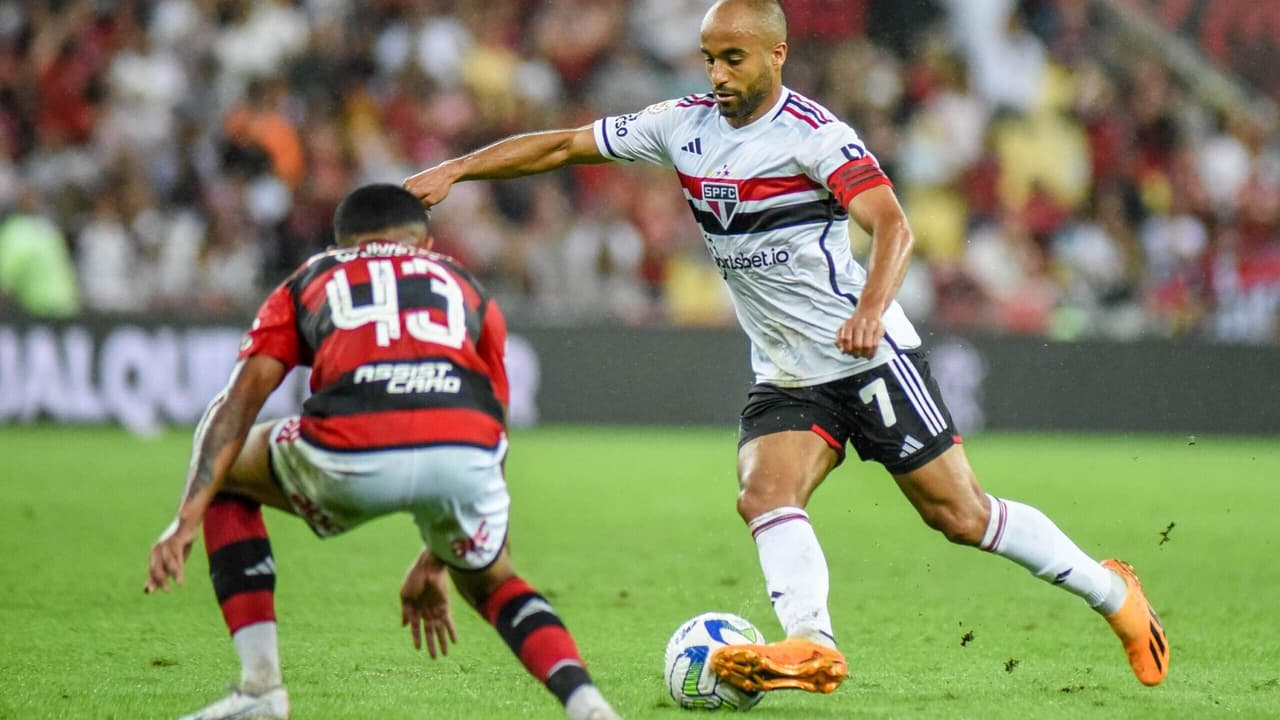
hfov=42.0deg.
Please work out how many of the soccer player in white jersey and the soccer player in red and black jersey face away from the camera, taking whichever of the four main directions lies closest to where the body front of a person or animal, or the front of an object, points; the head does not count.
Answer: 1

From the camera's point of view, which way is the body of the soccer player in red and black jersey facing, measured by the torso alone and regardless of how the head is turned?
away from the camera

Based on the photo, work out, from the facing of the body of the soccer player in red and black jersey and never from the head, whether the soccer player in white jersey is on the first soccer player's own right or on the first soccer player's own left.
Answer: on the first soccer player's own right

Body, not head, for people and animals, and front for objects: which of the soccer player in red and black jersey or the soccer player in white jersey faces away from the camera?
the soccer player in red and black jersey

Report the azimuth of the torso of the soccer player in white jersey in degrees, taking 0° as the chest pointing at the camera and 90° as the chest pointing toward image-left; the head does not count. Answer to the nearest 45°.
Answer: approximately 45°

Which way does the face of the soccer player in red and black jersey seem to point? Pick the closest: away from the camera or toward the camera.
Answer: away from the camera

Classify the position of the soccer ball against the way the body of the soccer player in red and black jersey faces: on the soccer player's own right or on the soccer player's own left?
on the soccer player's own right

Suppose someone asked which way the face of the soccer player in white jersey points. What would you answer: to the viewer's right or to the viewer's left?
to the viewer's left
